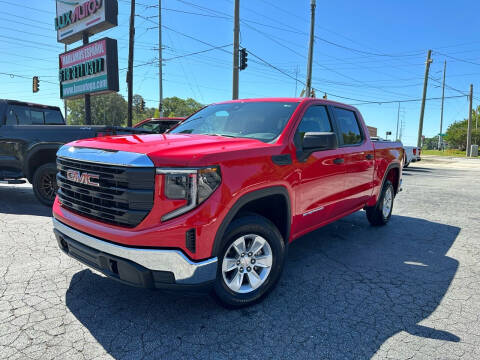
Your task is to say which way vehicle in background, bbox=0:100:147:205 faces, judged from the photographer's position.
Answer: facing away from the viewer and to the left of the viewer

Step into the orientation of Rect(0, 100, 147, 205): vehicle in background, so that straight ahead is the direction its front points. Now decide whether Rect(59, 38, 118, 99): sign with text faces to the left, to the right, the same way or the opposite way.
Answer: to the left

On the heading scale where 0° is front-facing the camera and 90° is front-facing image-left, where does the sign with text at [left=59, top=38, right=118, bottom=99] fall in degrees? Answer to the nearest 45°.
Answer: approximately 45°

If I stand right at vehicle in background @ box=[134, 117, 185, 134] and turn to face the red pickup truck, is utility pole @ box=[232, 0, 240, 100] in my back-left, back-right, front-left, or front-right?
back-left

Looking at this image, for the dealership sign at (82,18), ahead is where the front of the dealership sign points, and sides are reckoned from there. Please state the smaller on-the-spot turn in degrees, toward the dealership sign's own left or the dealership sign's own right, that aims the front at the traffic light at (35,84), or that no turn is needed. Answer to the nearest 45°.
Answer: approximately 135° to the dealership sign's own right

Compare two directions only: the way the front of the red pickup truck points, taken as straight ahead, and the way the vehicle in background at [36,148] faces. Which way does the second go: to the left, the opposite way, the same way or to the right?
to the right

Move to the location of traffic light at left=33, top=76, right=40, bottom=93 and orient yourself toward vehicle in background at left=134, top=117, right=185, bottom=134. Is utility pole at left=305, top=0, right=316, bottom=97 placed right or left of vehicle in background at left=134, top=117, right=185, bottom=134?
left

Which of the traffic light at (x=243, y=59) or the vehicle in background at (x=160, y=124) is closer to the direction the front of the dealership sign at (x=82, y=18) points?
the vehicle in background

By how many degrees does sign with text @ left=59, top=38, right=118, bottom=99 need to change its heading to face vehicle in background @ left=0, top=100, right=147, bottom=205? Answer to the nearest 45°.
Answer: approximately 45° to its left

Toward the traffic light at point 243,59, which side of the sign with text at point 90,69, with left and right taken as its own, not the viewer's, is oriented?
left

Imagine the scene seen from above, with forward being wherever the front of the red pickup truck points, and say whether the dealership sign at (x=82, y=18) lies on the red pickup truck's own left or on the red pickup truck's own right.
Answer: on the red pickup truck's own right

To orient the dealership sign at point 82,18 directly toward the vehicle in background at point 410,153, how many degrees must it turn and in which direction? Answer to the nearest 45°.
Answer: approximately 90° to its left

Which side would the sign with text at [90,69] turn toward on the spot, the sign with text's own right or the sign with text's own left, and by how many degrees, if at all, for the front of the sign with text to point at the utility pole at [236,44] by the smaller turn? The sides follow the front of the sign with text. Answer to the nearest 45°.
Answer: approximately 90° to the sign with text's own left

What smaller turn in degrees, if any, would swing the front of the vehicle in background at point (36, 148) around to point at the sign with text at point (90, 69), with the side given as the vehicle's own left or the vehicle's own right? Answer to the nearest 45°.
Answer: approximately 45° to the vehicle's own right
